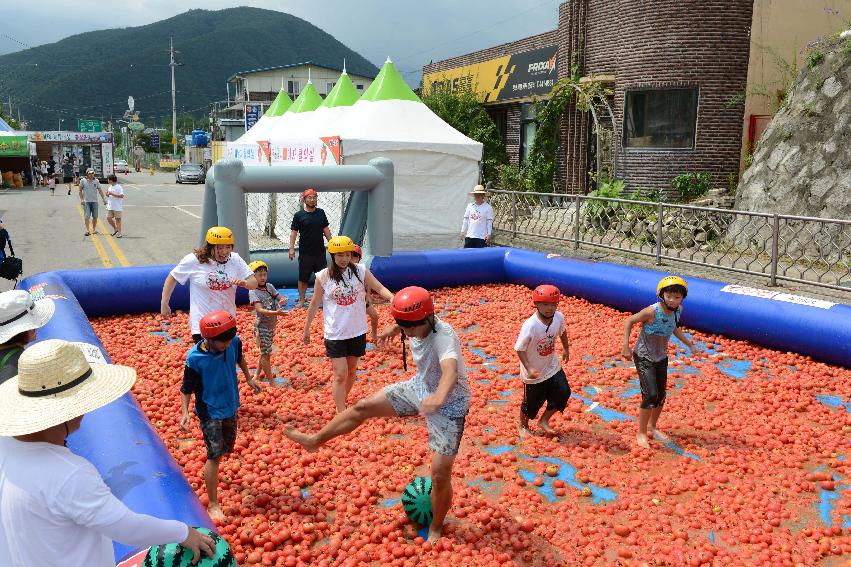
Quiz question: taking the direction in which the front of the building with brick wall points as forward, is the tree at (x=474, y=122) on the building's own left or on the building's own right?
on the building's own right

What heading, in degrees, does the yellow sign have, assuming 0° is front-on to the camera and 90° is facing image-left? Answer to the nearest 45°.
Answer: approximately 45°

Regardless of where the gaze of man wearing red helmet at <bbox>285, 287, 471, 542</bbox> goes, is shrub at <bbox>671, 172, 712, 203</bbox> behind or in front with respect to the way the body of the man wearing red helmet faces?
behind

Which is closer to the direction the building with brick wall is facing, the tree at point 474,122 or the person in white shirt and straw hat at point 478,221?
the person in white shirt and straw hat

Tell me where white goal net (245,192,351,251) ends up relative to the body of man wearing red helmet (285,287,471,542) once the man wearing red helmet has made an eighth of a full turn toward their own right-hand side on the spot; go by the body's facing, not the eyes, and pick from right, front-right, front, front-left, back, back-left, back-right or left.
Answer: right

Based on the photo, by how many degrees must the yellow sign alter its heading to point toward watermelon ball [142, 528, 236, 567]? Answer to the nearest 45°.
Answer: approximately 45° to its left

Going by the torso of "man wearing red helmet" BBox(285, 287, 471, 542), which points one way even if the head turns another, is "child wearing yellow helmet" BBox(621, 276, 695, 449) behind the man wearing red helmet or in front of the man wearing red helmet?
behind

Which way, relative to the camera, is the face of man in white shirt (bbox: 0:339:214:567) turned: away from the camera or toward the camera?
away from the camera

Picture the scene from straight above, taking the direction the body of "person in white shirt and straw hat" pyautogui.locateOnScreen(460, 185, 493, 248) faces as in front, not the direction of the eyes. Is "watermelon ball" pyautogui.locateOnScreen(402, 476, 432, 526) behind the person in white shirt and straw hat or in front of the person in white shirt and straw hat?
in front
